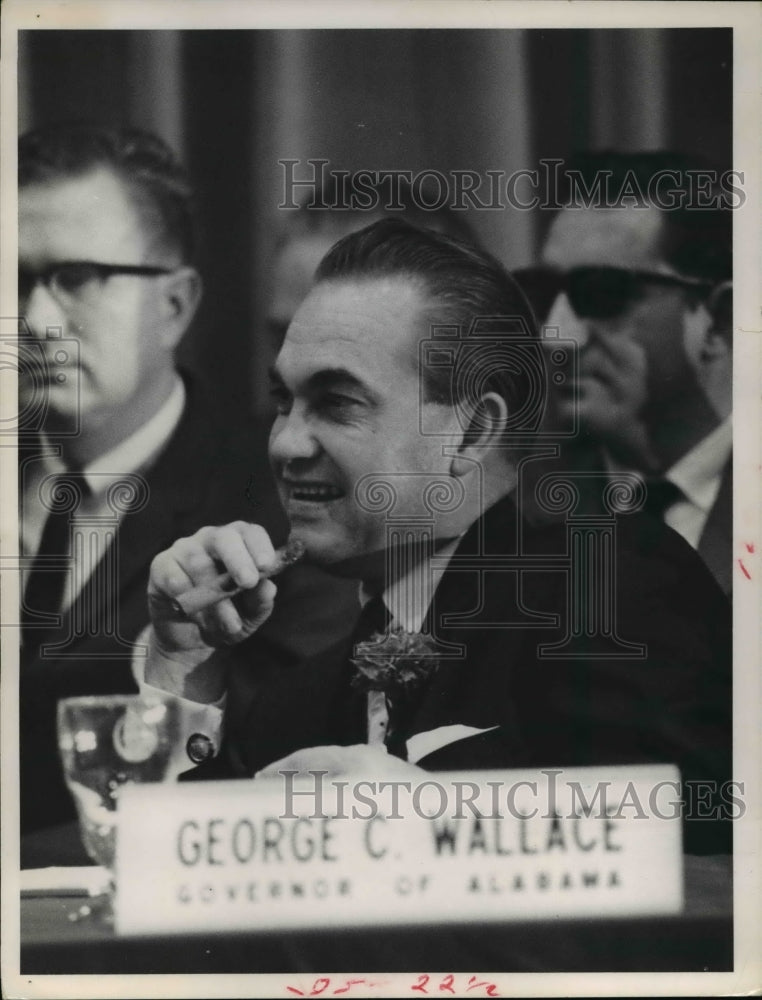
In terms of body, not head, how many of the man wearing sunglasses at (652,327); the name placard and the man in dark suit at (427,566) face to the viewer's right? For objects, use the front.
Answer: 0

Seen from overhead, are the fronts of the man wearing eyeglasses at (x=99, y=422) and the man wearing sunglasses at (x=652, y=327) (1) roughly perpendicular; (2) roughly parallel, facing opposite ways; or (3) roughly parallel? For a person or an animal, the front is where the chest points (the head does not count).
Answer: roughly parallel

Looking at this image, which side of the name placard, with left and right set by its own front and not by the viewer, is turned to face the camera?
front

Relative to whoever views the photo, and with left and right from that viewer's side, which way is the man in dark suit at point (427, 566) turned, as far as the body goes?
facing the viewer and to the left of the viewer

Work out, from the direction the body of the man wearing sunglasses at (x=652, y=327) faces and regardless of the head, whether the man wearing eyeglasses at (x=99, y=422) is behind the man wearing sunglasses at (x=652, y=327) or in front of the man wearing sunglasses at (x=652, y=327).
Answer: in front

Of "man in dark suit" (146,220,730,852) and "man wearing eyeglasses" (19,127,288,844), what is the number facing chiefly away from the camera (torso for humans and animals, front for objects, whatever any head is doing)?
0

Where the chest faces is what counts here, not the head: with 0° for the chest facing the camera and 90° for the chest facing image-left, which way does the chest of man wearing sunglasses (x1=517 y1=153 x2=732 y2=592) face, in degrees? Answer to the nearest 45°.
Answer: approximately 45°

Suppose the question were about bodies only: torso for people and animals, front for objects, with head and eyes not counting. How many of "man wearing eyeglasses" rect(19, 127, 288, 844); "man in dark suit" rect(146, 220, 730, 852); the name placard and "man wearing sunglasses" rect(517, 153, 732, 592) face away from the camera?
0

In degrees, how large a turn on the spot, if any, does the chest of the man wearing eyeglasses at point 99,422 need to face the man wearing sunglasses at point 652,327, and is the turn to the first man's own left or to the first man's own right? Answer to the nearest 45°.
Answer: approximately 135° to the first man's own left

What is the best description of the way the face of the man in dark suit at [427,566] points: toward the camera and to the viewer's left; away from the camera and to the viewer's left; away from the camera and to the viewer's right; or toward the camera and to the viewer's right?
toward the camera and to the viewer's left

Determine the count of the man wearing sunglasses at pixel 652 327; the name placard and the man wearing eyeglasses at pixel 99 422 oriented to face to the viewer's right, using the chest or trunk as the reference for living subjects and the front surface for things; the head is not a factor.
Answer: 0
